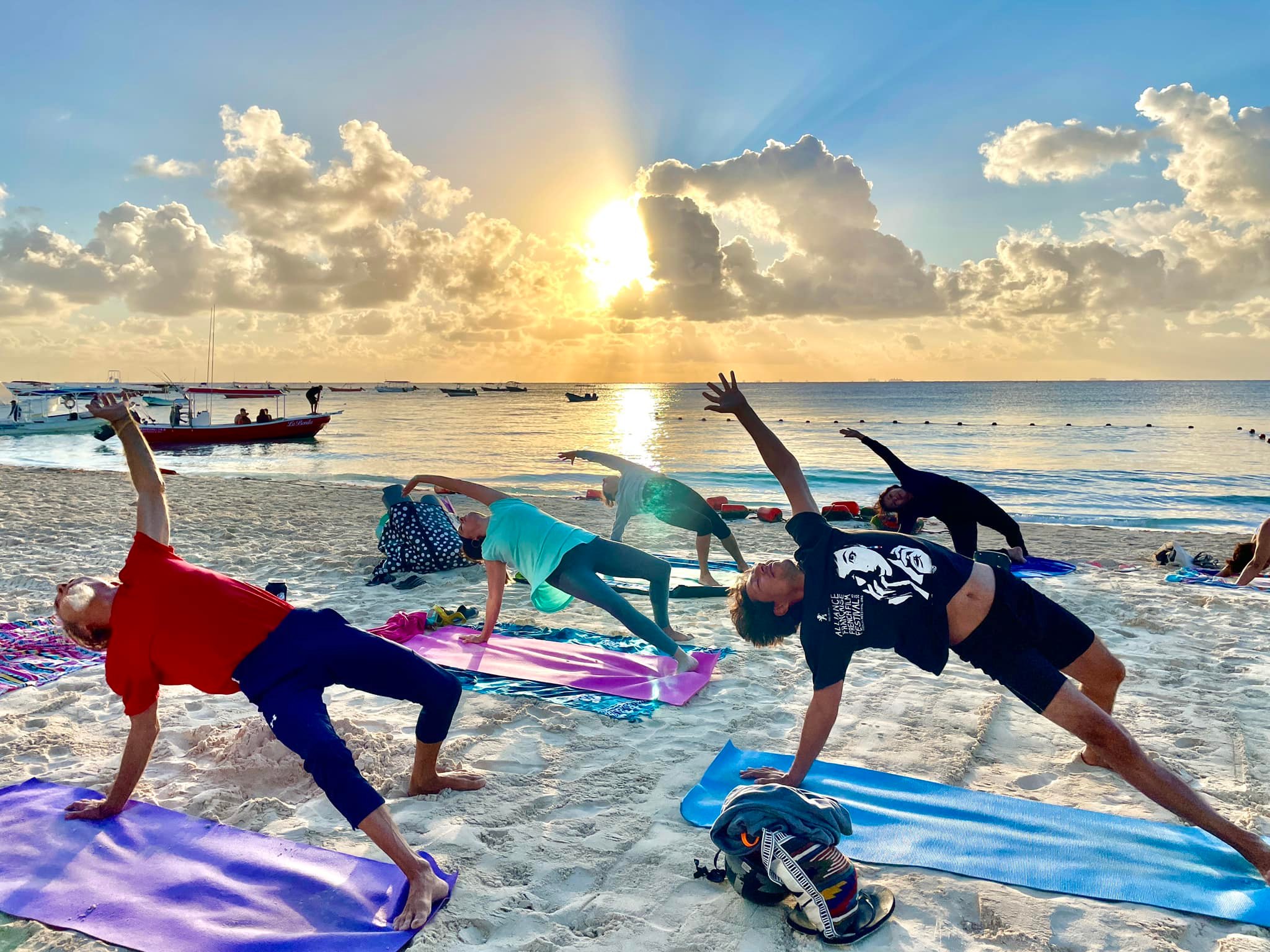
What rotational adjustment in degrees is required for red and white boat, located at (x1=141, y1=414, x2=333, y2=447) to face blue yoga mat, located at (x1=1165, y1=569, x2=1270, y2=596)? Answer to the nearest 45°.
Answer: approximately 90° to its right

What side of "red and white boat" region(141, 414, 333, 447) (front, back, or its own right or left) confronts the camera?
right

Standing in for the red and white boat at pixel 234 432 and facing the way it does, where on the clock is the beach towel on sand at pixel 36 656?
The beach towel on sand is roughly at 3 o'clock from the red and white boat.

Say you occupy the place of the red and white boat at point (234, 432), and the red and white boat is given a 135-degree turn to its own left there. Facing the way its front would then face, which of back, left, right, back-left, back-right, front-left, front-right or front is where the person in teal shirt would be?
back-left

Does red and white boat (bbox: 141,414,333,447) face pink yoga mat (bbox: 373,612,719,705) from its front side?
no

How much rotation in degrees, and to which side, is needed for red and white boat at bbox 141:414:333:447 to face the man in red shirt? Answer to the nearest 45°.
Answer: approximately 90° to its right

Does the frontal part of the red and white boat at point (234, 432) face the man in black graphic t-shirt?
no

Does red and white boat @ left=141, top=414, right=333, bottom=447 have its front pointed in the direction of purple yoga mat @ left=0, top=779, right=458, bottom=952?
no

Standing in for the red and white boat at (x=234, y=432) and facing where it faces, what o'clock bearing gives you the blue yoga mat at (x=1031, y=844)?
The blue yoga mat is roughly at 3 o'clock from the red and white boat.

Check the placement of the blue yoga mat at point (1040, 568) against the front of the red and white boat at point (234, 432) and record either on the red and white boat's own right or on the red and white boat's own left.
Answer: on the red and white boat's own right
